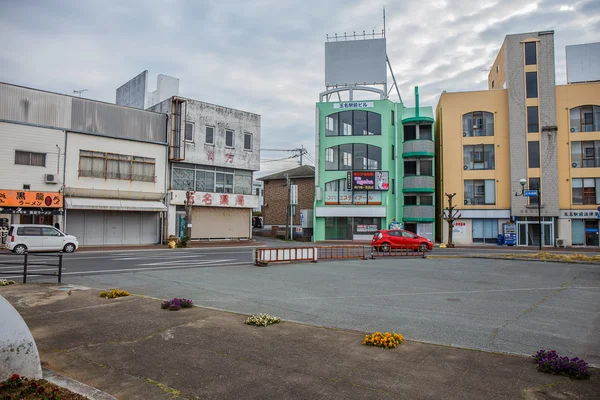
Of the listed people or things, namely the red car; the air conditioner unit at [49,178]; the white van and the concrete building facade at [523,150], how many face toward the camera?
2

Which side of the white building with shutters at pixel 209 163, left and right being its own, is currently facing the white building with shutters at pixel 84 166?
right

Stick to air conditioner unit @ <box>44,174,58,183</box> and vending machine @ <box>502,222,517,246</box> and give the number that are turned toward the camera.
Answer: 2

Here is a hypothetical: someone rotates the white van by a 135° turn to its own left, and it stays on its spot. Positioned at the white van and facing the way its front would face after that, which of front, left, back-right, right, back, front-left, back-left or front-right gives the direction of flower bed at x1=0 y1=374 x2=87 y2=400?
back-left

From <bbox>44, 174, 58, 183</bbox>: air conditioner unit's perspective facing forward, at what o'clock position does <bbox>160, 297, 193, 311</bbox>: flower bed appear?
The flower bed is roughly at 12 o'clock from the air conditioner unit.

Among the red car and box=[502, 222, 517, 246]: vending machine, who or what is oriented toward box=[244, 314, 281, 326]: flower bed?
the vending machine

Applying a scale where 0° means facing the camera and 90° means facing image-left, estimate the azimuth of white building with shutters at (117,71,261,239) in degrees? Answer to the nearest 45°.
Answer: approximately 315°

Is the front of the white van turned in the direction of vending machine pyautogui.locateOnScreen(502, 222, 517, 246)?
yes

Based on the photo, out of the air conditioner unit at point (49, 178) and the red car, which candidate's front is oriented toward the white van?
the air conditioner unit

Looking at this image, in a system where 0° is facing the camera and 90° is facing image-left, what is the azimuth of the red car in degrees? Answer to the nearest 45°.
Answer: approximately 270°

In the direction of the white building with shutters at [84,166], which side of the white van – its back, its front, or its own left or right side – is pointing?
left

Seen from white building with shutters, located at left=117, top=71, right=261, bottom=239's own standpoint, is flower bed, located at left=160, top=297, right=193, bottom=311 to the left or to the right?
on its right
